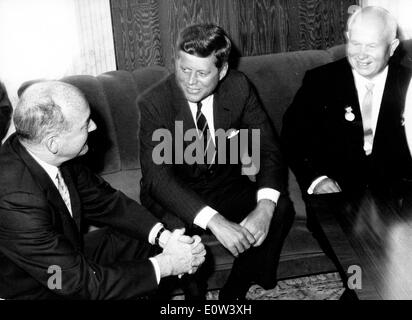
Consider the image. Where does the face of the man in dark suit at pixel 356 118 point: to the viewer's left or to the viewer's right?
to the viewer's left

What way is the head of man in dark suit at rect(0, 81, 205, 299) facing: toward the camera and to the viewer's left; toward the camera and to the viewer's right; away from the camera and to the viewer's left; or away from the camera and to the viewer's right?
away from the camera and to the viewer's right

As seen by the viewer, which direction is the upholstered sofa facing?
toward the camera

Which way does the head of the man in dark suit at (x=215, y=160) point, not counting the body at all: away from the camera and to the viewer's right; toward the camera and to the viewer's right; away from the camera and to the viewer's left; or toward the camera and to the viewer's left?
toward the camera and to the viewer's left
